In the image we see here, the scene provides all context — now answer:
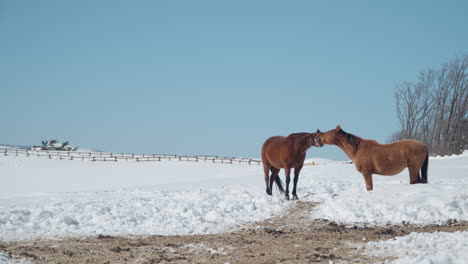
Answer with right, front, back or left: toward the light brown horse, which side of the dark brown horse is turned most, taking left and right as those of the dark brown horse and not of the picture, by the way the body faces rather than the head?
front

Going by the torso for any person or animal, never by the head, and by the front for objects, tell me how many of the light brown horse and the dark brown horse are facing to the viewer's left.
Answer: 1

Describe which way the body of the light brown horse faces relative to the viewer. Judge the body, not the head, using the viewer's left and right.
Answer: facing to the left of the viewer

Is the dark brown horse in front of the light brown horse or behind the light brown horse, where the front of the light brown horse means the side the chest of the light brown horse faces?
in front

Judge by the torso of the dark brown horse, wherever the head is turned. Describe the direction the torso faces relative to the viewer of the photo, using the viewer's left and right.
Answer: facing the viewer and to the right of the viewer
